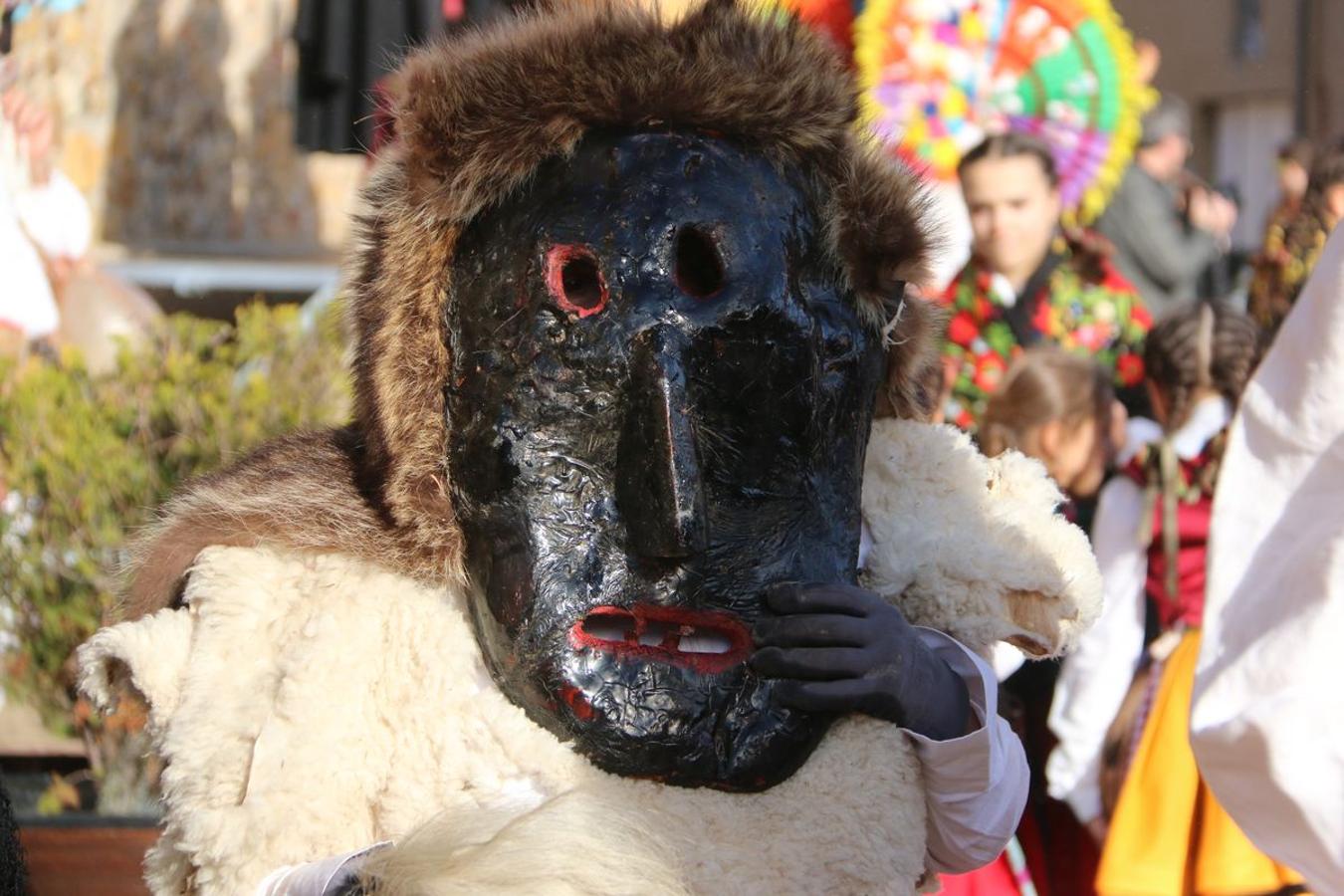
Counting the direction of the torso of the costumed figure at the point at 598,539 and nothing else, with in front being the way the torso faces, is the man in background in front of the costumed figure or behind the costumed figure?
behind

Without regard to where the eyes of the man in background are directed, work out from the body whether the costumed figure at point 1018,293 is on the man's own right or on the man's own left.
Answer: on the man's own right

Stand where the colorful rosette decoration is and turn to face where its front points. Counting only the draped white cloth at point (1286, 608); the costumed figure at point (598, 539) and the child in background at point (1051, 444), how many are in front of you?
3

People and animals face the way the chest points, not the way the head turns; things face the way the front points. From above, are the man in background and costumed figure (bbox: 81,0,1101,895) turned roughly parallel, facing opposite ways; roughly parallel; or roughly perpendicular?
roughly perpendicular

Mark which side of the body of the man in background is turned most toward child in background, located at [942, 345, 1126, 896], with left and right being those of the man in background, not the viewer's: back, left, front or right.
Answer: right

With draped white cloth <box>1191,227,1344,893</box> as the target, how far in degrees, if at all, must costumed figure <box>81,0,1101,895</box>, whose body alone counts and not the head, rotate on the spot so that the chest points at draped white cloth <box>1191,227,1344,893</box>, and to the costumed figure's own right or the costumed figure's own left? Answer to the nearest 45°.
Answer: approximately 90° to the costumed figure's own left

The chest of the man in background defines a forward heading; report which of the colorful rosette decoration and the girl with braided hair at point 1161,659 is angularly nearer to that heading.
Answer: the girl with braided hair

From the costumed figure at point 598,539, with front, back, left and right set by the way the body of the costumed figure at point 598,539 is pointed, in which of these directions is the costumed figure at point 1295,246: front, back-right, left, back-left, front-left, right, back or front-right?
back-left

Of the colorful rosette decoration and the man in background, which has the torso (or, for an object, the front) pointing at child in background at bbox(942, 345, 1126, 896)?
the colorful rosette decoration

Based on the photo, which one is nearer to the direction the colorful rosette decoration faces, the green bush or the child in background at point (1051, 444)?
the child in background

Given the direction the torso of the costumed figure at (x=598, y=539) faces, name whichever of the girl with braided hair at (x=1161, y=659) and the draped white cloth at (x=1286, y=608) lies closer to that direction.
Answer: the draped white cloth
